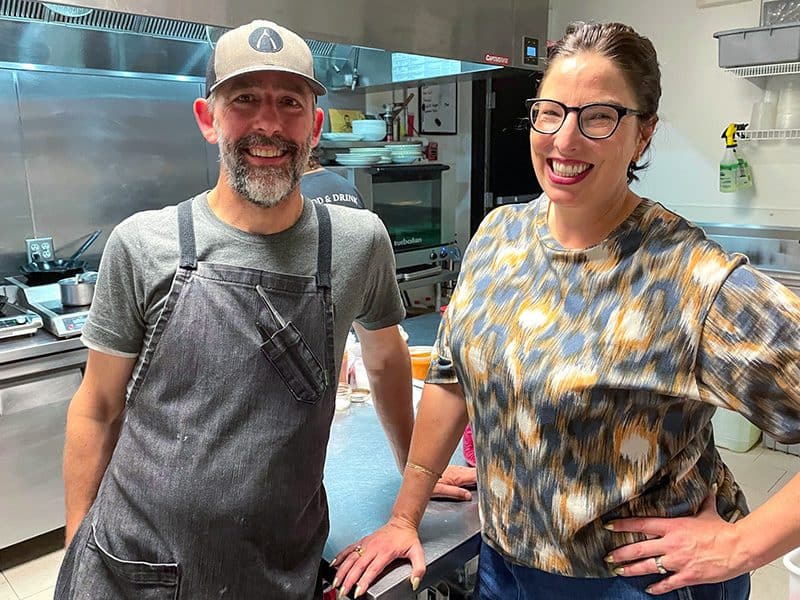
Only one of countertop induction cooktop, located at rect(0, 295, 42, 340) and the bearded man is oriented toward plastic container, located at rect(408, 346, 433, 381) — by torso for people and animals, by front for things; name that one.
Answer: the countertop induction cooktop

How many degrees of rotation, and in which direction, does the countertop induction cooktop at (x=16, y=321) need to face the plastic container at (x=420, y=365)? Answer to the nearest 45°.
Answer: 0° — it already faces it

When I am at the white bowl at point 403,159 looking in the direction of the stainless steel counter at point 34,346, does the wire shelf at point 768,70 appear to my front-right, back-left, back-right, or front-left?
back-left

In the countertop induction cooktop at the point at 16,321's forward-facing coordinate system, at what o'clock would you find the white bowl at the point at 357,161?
The white bowl is roughly at 10 o'clock from the countertop induction cooktop.

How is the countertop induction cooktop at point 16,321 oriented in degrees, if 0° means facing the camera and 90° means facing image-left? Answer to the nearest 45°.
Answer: approximately 315°

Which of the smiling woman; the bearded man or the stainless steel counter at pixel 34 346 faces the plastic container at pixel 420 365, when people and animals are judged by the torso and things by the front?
the stainless steel counter

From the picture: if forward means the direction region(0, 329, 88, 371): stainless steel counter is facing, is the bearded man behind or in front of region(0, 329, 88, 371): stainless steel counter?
in front

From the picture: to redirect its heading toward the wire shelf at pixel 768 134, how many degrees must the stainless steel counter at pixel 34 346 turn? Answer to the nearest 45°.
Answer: approximately 45° to its left

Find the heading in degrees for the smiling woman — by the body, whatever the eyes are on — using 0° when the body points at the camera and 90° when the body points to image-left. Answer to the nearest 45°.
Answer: approximately 45°
